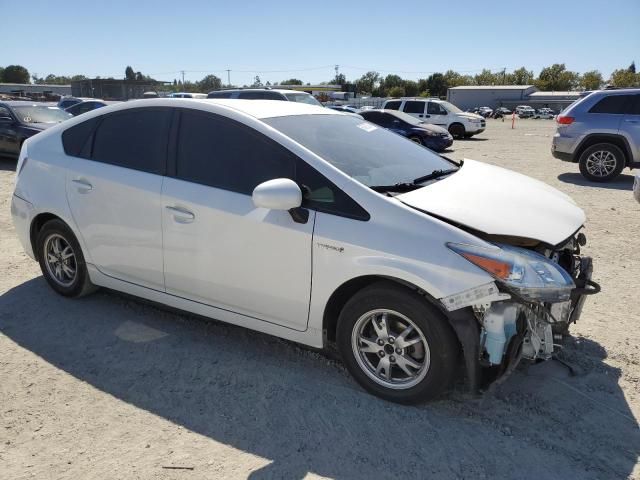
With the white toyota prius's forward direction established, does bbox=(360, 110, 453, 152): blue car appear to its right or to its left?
on its left

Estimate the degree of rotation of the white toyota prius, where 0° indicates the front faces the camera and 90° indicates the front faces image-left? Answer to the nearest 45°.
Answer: approximately 315°

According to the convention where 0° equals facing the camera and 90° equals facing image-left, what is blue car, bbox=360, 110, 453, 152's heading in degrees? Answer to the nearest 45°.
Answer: approximately 315°

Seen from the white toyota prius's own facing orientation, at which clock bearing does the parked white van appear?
The parked white van is roughly at 8 o'clock from the white toyota prius.

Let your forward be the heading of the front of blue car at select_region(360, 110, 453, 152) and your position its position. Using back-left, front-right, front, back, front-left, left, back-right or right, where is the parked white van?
back-left

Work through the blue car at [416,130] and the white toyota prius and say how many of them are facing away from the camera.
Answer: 0

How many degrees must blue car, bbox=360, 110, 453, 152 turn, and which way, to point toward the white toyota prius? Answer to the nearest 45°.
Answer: approximately 45° to its right
